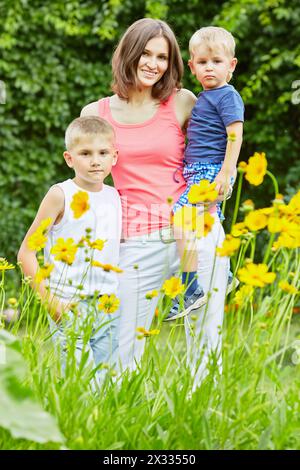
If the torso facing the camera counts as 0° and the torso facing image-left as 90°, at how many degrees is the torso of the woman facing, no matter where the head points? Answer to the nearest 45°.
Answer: approximately 0°

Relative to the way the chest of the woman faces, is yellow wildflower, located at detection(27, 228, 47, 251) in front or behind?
in front

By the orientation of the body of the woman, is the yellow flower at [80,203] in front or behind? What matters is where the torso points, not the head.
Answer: in front

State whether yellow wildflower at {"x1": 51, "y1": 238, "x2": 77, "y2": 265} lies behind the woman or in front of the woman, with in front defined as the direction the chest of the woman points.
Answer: in front
